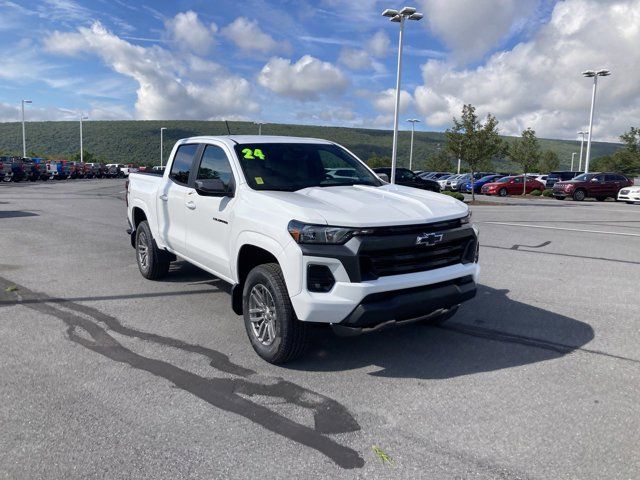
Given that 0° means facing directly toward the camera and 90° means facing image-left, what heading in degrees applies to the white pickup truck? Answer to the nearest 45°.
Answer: approximately 315°

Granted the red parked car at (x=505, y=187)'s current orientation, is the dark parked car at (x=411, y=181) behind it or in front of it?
in front

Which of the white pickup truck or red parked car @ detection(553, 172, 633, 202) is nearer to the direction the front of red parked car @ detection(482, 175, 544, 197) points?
the white pickup truck

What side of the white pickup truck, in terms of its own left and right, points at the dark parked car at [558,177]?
left

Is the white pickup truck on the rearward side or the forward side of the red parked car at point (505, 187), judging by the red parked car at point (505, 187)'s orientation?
on the forward side

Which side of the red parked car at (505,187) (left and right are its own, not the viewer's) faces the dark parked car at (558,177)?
back

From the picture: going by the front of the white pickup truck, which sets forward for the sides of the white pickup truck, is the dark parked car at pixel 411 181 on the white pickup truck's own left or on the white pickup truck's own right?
on the white pickup truck's own left

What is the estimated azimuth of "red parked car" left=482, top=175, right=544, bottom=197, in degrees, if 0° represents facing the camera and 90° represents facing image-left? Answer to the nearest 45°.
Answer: approximately 45°
